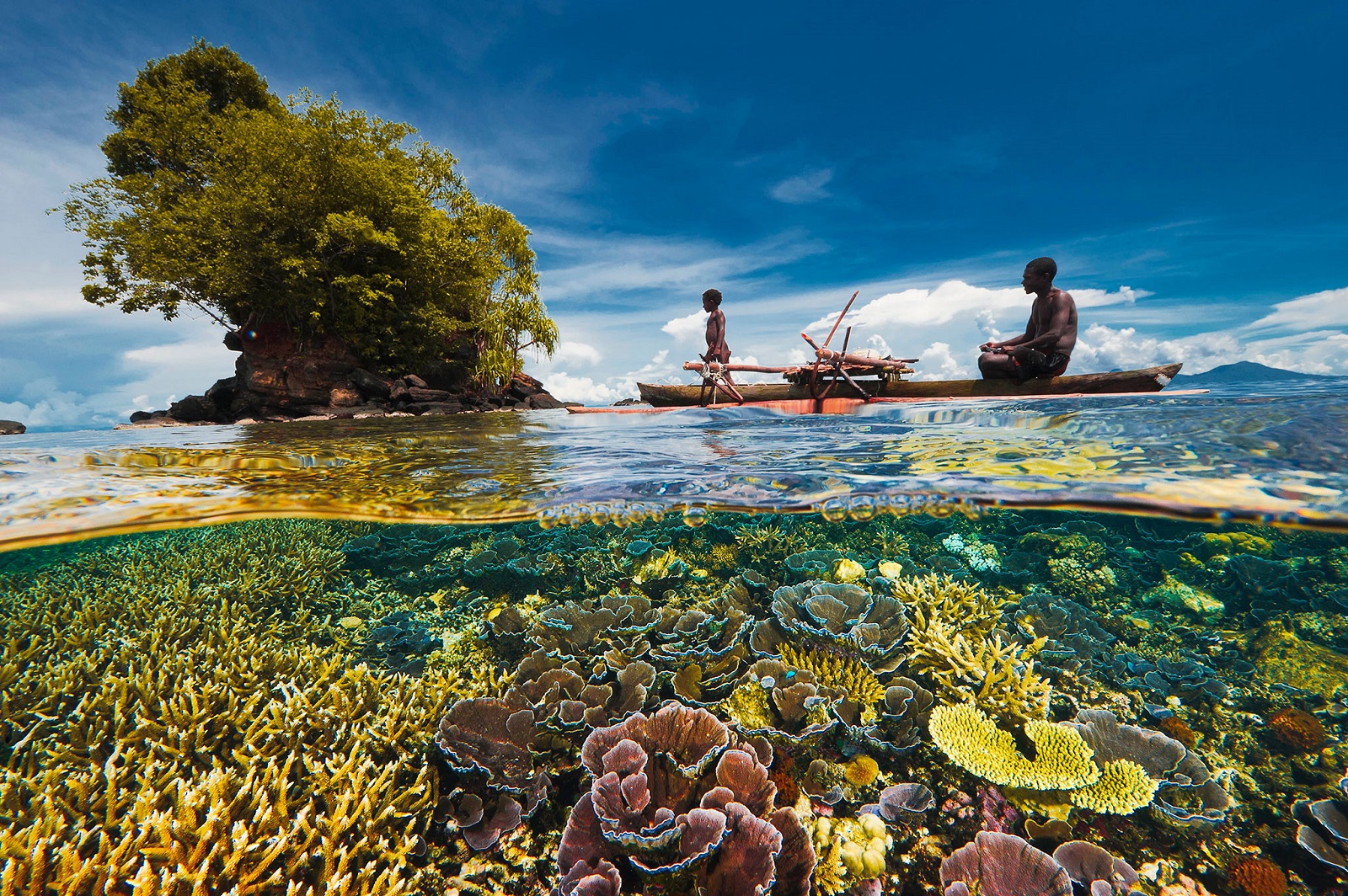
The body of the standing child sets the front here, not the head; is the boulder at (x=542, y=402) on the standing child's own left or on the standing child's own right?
on the standing child's own right

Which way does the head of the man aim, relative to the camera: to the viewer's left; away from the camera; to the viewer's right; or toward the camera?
to the viewer's left

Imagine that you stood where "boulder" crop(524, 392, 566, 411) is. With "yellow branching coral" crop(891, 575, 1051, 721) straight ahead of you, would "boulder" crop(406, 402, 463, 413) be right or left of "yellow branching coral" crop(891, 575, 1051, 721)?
right
